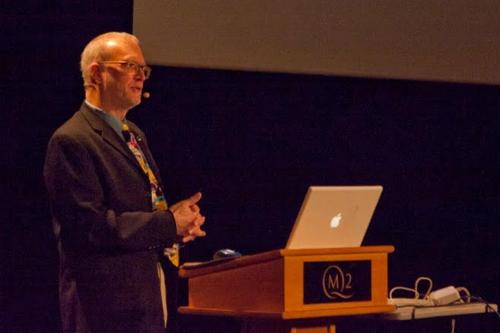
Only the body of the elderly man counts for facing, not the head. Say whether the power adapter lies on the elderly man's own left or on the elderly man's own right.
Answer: on the elderly man's own left

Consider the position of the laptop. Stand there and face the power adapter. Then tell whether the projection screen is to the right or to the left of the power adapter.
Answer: left

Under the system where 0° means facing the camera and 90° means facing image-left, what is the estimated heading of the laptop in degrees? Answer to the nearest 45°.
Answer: approximately 135°

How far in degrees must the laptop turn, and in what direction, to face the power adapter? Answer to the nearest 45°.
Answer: approximately 90° to its right

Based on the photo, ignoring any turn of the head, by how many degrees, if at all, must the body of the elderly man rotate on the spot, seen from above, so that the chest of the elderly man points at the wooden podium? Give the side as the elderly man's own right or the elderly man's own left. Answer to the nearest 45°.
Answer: approximately 45° to the elderly man's own left

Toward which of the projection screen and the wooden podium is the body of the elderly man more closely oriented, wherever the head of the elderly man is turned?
the wooden podium

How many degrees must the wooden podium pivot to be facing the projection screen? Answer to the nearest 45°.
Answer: approximately 135° to its left

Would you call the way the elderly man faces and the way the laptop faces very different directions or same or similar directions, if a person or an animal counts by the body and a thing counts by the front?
very different directions

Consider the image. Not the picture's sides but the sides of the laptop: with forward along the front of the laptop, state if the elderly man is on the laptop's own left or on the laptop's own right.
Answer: on the laptop's own left

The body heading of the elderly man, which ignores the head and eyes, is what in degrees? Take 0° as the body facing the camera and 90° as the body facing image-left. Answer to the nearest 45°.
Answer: approximately 315°
